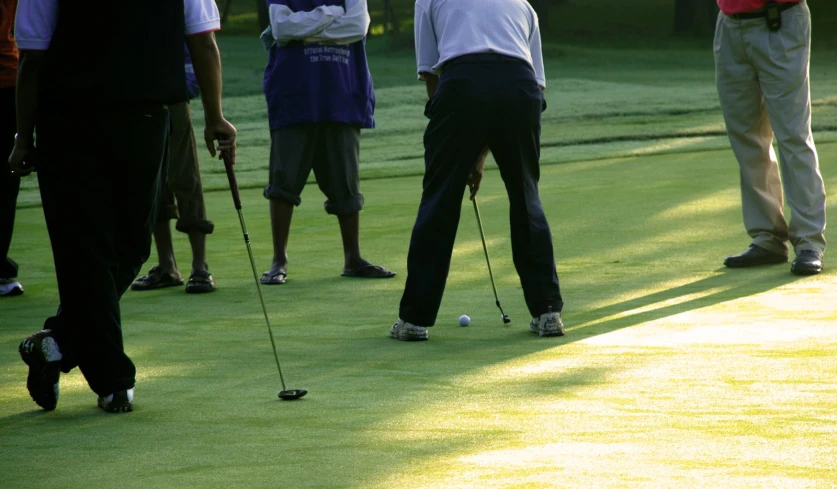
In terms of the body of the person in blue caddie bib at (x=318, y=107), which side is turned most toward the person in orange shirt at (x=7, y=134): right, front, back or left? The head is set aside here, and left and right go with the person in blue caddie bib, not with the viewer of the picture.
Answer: right

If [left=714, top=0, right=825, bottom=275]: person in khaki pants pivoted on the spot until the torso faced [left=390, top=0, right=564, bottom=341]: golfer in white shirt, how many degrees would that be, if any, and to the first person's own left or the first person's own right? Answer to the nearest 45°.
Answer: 0° — they already face them

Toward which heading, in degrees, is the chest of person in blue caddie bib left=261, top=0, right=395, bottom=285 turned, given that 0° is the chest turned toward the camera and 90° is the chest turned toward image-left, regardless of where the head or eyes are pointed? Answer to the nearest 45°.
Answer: approximately 0°

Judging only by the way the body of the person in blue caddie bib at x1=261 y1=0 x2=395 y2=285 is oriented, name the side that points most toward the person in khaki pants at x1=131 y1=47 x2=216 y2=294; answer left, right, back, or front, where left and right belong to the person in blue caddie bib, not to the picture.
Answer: right

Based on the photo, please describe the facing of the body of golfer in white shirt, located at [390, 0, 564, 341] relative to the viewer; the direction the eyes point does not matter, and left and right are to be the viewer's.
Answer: facing away from the viewer

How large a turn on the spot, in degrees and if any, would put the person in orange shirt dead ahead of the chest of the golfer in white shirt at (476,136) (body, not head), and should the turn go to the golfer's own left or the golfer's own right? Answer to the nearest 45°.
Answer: approximately 45° to the golfer's own left

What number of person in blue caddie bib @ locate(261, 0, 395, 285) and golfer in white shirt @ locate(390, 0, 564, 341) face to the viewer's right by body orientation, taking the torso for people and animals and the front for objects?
0

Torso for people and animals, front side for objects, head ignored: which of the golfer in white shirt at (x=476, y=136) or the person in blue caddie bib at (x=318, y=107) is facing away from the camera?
the golfer in white shirt
